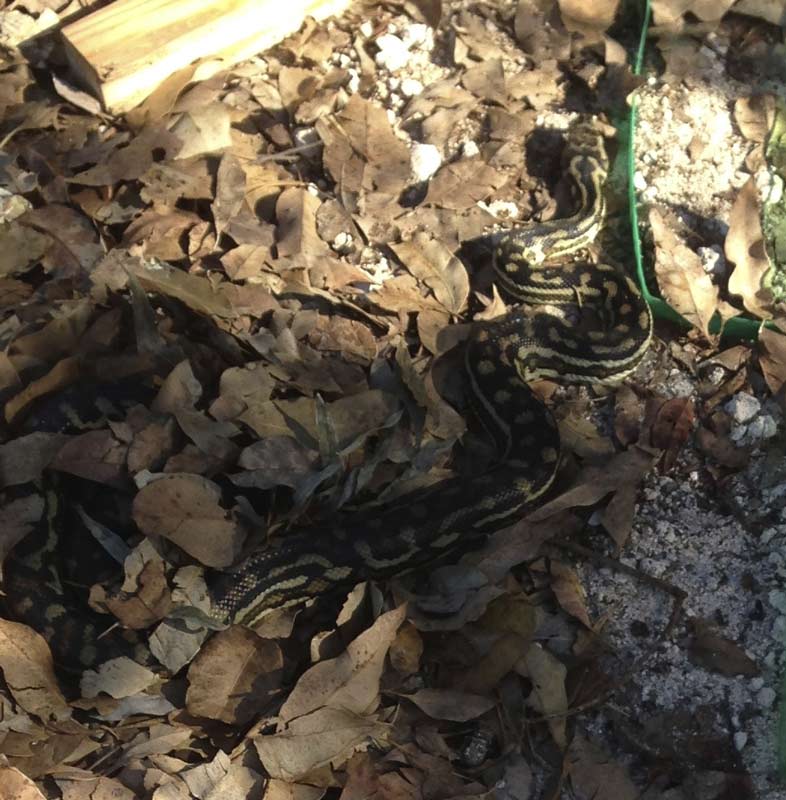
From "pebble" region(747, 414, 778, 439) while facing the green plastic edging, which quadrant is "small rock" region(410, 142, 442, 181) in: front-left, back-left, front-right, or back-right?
front-left

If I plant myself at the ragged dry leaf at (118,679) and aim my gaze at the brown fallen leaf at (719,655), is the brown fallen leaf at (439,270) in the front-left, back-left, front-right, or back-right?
front-left

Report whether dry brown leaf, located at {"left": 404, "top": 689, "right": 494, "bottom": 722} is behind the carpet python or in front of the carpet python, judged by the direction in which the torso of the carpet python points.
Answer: behind

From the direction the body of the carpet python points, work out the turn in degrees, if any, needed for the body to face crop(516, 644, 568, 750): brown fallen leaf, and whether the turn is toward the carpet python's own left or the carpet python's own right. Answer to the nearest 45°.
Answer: approximately 180°

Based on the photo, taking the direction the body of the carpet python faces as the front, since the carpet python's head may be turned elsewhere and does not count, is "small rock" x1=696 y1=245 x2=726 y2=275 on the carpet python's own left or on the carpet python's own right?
on the carpet python's own right

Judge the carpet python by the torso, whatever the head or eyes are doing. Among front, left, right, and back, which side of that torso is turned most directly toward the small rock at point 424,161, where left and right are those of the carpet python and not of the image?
front

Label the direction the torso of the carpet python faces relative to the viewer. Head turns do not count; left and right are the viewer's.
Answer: facing away from the viewer

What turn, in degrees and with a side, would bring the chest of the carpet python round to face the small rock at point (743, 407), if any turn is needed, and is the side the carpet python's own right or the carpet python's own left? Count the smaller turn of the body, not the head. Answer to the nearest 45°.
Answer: approximately 90° to the carpet python's own right

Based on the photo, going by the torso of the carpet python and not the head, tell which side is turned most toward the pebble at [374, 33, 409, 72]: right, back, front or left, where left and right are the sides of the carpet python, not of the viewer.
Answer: front

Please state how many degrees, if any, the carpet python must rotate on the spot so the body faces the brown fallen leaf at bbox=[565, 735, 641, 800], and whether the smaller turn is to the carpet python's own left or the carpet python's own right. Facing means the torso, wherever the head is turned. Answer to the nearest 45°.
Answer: approximately 180°

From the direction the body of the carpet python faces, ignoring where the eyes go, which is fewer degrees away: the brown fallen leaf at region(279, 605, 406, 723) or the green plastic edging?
the green plastic edging

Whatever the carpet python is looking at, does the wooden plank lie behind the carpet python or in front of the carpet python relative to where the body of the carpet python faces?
in front

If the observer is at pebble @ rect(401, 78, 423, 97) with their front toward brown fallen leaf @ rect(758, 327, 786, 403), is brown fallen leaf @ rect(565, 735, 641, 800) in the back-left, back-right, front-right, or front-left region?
front-right

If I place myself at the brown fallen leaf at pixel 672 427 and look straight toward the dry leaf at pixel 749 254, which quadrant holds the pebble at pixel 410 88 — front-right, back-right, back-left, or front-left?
front-left

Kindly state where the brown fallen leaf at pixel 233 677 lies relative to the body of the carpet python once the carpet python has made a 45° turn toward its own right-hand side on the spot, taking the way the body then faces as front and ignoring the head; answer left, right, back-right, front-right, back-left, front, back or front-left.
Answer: back

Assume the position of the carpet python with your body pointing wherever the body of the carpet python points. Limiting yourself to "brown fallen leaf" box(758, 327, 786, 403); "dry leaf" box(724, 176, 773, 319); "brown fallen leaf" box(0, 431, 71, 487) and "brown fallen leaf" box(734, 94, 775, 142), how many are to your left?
1
